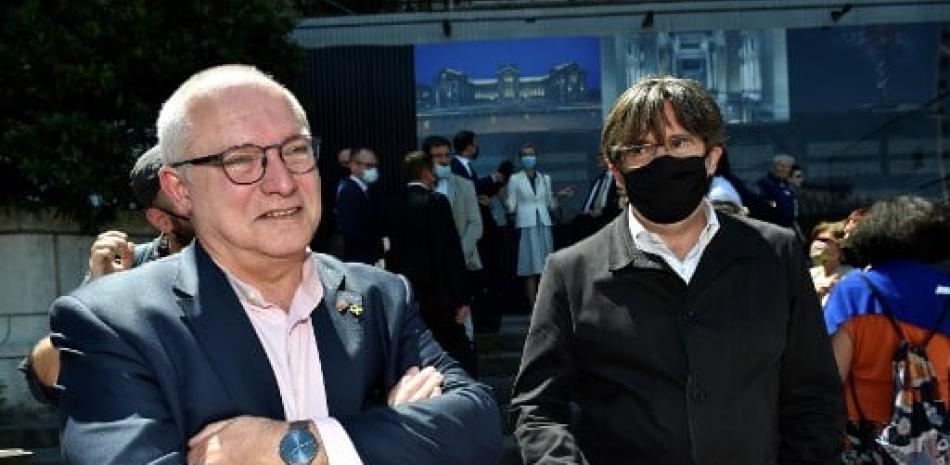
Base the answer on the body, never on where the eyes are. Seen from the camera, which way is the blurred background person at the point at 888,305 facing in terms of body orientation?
away from the camera

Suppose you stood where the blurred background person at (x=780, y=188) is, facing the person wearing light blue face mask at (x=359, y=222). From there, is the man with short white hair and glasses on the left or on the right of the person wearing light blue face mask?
left

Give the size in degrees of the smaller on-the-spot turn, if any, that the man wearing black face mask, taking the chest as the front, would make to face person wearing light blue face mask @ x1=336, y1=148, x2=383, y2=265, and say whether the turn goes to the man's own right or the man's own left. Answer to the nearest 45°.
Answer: approximately 135° to the man's own right

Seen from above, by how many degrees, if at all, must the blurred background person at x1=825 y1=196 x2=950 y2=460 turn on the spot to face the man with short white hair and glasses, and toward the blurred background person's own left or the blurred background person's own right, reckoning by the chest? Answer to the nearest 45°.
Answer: approximately 135° to the blurred background person's own left

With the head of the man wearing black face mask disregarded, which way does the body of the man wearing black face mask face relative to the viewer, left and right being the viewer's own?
facing the viewer

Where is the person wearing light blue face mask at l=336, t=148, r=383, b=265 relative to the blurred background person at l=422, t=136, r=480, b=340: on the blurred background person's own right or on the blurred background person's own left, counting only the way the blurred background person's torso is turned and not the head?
on the blurred background person's own right

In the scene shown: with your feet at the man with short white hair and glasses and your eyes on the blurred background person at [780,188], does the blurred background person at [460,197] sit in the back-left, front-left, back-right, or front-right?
front-left

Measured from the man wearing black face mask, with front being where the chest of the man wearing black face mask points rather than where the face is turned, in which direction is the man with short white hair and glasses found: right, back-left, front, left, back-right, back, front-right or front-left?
front-right

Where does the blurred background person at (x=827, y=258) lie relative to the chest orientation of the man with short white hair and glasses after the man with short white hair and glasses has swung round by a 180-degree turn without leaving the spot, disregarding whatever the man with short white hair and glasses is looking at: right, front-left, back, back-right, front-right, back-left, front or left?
right

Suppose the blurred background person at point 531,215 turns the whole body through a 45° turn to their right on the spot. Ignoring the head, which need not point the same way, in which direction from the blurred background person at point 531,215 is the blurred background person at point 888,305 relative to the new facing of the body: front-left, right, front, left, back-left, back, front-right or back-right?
front-left

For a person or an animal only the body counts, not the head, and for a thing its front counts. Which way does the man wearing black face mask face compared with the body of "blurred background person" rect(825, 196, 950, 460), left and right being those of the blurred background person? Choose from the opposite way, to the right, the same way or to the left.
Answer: the opposite way

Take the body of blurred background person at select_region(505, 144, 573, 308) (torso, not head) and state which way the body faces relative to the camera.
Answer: toward the camera

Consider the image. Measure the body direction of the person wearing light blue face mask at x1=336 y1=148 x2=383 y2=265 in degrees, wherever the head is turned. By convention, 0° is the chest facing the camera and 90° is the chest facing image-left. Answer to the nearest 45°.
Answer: approximately 315°

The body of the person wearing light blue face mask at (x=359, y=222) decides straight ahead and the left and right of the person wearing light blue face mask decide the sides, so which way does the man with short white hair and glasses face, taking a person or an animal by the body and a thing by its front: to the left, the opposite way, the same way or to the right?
the same way

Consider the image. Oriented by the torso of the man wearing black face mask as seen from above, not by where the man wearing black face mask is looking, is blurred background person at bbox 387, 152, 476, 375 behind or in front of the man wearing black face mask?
behind

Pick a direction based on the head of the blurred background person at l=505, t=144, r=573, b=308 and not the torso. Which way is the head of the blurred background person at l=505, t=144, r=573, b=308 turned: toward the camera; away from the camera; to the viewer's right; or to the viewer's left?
toward the camera

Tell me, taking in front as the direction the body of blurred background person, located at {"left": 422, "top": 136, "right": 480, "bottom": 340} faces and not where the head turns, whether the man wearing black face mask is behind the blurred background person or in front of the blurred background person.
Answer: in front
